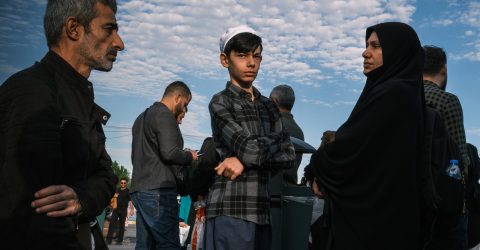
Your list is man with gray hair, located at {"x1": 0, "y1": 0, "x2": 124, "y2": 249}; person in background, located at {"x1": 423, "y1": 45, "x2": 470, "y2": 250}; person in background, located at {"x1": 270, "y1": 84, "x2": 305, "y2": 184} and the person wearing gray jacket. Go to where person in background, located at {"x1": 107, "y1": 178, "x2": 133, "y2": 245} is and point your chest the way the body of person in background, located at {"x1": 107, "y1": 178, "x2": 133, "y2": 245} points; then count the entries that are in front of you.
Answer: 4

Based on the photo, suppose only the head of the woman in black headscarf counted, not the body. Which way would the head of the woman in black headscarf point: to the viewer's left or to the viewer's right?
to the viewer's left

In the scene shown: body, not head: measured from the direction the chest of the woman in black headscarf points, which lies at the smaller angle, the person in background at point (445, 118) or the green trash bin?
the green trash bin

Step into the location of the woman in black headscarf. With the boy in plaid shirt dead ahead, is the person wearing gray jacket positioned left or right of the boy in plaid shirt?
right

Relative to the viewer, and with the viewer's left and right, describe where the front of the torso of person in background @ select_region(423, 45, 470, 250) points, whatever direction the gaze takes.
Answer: facing away from the viewer and to the right of the viewer

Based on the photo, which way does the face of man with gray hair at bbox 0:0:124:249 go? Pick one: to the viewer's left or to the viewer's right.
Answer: to the viewer's right

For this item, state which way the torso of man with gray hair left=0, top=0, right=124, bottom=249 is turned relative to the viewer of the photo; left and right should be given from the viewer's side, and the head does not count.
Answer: facing to the right of the viewer

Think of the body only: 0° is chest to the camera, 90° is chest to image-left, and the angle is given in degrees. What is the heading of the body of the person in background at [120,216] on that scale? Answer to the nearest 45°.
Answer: approximately 0°

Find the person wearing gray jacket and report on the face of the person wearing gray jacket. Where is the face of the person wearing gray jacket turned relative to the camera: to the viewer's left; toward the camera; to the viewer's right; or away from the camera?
to the viewer's right

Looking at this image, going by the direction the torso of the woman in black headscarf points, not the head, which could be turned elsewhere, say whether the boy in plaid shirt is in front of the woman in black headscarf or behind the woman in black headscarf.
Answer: in front

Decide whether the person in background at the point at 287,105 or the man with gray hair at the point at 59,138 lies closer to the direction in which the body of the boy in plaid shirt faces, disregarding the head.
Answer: the man with gray hair

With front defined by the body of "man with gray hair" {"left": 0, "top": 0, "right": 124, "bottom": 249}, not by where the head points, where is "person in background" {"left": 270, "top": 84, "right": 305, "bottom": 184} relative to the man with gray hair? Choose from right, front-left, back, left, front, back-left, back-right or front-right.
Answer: front-left

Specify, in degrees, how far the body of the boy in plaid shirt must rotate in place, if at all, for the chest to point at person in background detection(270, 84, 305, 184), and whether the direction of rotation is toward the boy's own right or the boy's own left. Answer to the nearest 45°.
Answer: approximately 135° to the boy's own left
